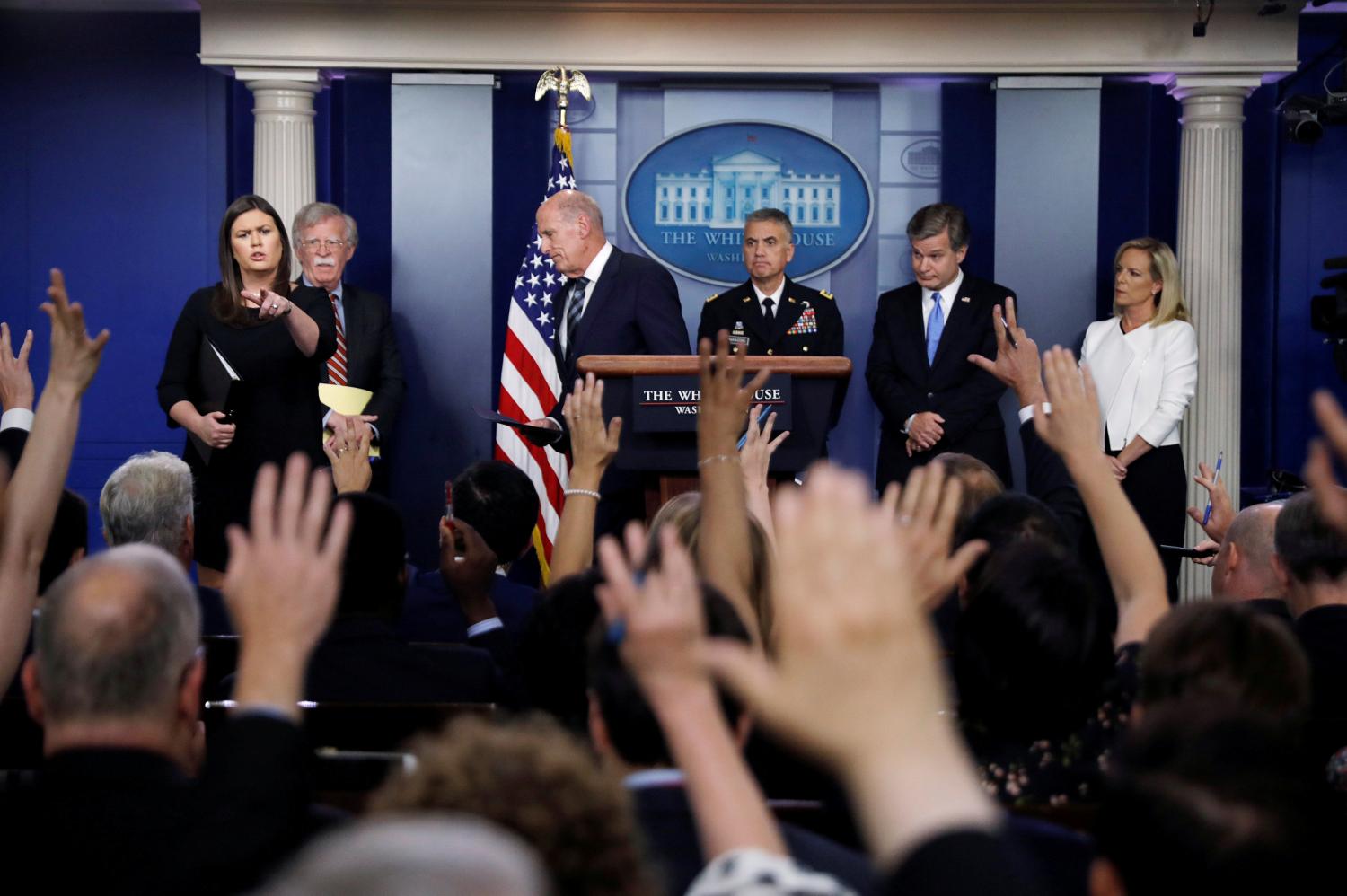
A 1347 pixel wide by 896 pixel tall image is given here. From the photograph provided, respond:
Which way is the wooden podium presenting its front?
toward the camera

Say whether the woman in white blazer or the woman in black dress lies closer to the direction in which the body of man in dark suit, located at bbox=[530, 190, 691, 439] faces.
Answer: the woman in black dress

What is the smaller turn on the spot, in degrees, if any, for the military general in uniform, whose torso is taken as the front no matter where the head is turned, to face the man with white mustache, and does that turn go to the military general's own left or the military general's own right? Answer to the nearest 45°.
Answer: approximately 90° to the military general's own right

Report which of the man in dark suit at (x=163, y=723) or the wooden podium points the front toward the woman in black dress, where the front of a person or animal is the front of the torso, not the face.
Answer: the man in dark suit

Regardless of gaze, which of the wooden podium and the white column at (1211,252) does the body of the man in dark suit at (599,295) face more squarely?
the wooden podium

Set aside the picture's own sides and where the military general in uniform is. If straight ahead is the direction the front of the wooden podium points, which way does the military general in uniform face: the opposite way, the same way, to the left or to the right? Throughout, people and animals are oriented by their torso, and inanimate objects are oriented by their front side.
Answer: the same way

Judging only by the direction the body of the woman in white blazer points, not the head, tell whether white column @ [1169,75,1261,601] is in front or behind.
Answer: behind

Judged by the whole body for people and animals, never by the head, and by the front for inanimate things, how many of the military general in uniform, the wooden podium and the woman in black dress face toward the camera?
3

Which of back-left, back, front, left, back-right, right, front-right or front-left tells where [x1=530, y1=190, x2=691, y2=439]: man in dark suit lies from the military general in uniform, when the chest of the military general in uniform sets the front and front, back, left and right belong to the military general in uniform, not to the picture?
front-right

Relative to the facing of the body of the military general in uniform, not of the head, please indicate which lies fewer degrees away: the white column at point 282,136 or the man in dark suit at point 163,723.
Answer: the man in dark suit

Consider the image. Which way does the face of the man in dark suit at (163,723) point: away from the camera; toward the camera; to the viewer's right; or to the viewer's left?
away from the camera

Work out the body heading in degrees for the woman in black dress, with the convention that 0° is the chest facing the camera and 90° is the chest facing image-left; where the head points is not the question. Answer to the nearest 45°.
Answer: approximately 0°

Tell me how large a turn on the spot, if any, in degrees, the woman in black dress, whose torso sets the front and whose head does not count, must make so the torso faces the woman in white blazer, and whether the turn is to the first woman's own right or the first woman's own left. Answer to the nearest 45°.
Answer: approximately 90° to the first woman's own left

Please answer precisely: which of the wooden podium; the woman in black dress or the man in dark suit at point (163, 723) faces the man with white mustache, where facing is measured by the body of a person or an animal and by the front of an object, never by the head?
the man in dark suit

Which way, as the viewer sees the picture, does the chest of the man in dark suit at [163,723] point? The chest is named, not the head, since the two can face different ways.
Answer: away from the camera

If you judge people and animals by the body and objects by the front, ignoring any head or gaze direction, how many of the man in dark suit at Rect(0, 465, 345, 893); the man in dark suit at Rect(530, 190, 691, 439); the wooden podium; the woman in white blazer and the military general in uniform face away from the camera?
1

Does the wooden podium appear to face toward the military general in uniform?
no
